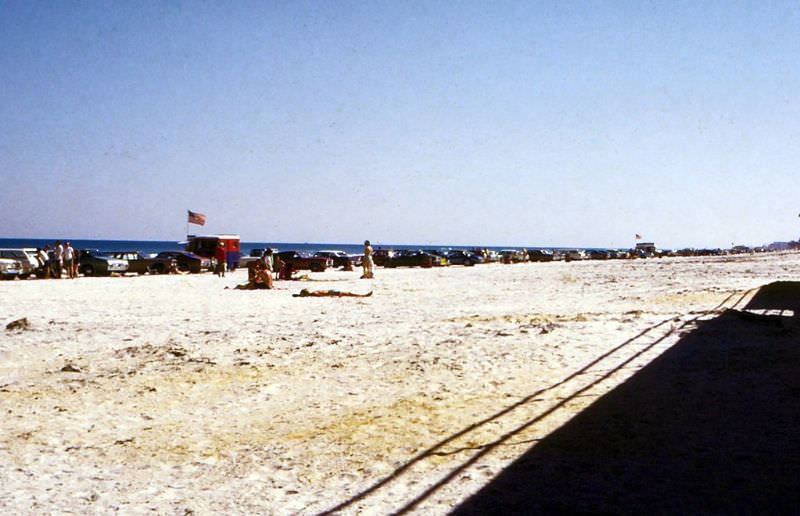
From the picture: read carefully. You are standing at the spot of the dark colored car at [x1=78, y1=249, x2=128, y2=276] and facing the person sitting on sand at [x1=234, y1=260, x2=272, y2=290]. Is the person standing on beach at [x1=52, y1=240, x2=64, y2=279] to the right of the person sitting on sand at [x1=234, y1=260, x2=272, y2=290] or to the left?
right

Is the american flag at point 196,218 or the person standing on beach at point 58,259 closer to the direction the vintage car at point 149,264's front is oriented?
the person standing on beach

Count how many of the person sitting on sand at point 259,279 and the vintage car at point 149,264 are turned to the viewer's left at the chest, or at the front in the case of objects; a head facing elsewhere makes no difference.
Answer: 1
